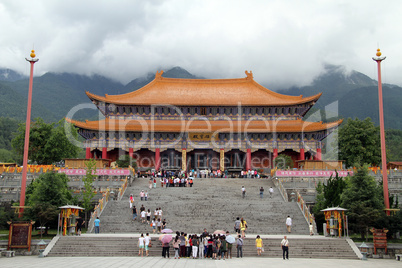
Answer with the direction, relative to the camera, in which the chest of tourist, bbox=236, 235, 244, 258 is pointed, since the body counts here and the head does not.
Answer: away from the camera

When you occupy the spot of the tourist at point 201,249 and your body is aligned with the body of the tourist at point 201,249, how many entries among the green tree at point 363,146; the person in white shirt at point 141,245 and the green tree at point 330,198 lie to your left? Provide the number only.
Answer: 1

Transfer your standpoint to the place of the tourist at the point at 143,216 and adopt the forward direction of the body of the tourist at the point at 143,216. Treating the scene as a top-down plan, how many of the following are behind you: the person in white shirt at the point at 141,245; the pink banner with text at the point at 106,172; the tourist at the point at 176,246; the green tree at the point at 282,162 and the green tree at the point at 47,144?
2

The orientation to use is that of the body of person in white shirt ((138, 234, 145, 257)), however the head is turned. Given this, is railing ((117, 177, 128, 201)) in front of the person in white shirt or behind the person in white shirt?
in front

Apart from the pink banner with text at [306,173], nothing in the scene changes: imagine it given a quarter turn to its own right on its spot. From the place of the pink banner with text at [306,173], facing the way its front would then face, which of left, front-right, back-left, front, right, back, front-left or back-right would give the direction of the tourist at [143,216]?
front-left

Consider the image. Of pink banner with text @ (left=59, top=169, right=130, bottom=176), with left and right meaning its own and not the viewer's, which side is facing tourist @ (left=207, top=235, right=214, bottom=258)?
front

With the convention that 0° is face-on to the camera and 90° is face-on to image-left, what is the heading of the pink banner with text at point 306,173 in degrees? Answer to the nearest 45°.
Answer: approximately 0°

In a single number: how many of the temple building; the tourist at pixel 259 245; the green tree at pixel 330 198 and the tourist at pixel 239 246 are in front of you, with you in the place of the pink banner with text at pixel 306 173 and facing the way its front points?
3

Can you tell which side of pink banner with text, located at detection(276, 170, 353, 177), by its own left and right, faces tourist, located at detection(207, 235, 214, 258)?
front

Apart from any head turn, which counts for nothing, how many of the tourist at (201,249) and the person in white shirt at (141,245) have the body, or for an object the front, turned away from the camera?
2

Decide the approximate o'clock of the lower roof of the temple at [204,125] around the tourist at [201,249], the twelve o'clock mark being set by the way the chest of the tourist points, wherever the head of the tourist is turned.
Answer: The lower roof of the temple is roughly at 12 o'clock from the tourist.

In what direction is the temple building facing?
toward the camera

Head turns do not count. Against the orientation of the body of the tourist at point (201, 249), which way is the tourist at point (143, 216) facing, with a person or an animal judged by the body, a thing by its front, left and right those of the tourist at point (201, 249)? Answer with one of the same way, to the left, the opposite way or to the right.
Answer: the same way

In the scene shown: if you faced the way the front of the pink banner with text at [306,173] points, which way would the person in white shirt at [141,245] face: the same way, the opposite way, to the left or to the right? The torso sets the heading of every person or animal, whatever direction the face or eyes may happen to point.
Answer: the opposite way

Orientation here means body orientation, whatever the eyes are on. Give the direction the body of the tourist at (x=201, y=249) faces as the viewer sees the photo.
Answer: away from the camera

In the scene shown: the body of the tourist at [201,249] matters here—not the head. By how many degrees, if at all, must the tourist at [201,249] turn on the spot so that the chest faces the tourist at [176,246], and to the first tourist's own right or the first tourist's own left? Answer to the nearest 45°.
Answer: approximately 90° to the first tourist's own left

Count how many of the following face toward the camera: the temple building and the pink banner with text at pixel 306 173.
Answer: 2

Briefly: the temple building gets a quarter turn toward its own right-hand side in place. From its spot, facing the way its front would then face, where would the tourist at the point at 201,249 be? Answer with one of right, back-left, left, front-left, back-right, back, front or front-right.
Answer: left

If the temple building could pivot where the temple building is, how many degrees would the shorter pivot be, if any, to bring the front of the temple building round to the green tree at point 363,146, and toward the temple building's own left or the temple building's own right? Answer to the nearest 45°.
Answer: approximately 90° to the temple building's own left

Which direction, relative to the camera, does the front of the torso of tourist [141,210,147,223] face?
away from the camera

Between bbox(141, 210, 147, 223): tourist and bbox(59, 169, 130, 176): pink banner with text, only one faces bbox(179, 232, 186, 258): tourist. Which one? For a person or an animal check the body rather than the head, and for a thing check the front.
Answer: the pink banner with text

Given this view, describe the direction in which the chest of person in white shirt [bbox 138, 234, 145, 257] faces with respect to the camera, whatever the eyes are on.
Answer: away from the camera
